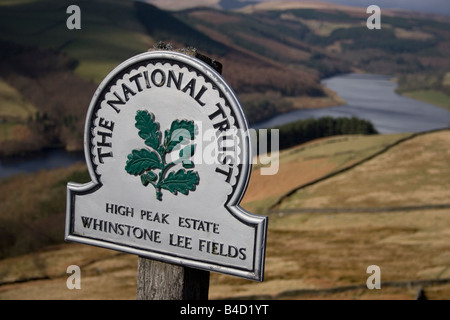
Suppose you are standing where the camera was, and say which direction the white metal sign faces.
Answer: facing the viewer and to the left of the viewer
